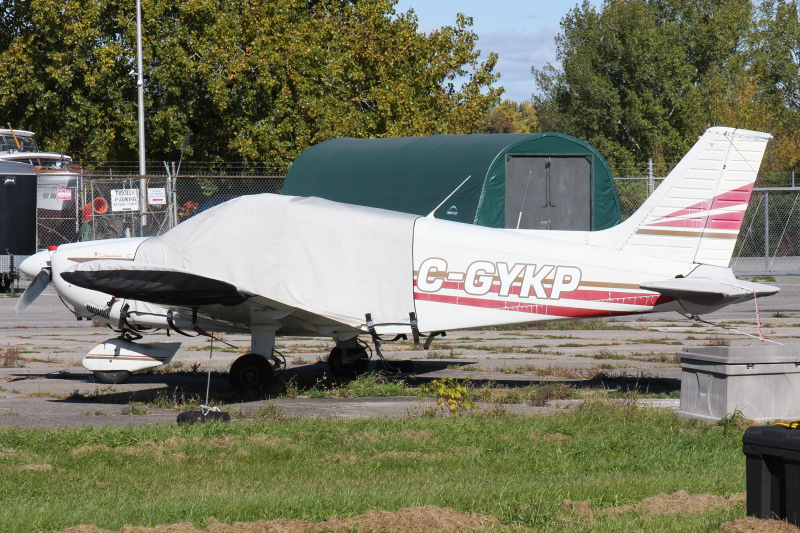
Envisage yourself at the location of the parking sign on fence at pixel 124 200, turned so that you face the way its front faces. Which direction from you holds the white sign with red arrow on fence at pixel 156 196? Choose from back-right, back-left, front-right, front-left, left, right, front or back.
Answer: left

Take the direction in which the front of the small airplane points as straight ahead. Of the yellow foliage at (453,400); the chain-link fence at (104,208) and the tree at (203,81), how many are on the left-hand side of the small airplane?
1

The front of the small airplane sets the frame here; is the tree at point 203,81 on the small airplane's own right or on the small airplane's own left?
on the small airplane's own right

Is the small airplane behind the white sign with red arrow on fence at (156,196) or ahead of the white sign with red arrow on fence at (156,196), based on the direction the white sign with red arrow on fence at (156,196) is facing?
ahead

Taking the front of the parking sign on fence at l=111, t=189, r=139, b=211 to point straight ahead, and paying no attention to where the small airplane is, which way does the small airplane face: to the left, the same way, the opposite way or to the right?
to the right

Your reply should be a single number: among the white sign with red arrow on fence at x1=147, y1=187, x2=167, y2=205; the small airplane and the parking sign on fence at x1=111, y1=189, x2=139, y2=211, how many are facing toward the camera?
2

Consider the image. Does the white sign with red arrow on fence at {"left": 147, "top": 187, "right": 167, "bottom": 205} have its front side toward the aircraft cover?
yes

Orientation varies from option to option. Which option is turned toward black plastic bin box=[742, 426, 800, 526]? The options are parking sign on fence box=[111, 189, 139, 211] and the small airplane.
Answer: the parking sign on fence

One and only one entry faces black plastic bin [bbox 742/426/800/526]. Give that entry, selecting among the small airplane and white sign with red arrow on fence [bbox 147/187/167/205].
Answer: the white sign with red arrow on fence

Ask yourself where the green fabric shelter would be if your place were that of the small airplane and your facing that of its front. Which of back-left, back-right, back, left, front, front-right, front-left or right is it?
right

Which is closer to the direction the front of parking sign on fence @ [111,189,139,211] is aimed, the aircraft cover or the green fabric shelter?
the aircraft cover

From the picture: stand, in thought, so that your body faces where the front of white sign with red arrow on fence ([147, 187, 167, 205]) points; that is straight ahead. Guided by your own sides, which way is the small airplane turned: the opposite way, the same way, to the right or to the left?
to the right

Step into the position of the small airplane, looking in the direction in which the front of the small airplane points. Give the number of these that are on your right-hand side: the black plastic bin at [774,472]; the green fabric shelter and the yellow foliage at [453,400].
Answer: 1

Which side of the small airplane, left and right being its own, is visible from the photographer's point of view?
left

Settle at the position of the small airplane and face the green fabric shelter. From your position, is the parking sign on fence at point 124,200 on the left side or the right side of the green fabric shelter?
left

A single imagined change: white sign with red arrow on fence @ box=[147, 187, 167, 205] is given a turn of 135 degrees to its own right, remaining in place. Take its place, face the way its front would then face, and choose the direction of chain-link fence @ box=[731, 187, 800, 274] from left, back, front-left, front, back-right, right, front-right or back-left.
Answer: back-right
